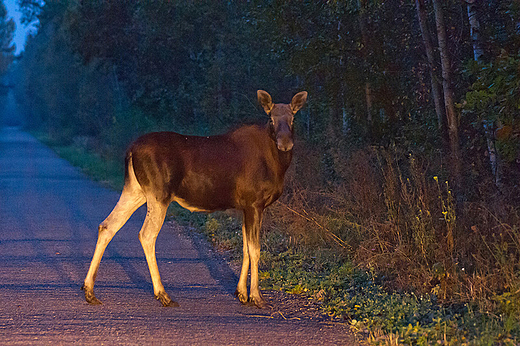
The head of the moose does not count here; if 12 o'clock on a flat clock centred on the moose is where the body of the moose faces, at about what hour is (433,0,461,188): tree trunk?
The tree trunk is roughly at 11 o'clock from the moose.

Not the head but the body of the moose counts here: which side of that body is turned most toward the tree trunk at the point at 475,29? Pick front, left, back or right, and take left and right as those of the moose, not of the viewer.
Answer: front

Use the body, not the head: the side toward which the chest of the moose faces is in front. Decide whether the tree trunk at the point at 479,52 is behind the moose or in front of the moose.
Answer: in front

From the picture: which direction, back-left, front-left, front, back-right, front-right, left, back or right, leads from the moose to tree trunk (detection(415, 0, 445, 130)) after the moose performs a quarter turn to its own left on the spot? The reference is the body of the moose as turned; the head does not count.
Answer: front-right

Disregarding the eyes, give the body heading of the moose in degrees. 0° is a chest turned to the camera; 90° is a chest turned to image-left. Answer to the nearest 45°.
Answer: approximately 270°
